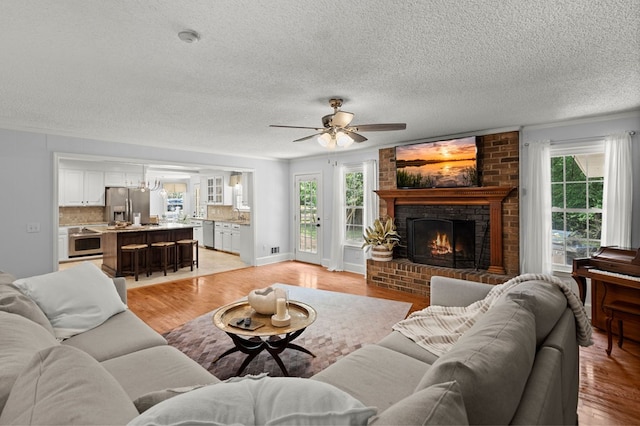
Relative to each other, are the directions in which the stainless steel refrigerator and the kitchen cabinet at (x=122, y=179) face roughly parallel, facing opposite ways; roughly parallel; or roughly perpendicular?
roughly parallel

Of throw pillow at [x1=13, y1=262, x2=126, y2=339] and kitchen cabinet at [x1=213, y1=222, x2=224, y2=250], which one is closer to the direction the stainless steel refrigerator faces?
the throw pillow

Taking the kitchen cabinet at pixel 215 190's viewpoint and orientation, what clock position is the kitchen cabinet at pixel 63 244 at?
the kitchen cabinet at pixel 63 244 is roughly at 1 o'clock from the kitchen cabinet at pixel 215 190.

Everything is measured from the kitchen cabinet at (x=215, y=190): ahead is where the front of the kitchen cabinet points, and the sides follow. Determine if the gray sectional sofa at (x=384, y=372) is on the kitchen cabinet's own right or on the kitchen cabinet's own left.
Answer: on the kitchen cabinet's own left

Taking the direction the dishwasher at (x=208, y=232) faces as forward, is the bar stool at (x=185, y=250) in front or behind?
in front

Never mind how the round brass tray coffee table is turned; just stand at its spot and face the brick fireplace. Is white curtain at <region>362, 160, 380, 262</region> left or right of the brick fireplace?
left

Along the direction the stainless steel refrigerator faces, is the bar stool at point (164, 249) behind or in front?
in front

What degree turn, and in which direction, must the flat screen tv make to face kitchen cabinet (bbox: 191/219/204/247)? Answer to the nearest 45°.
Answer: approximately 45° to its right

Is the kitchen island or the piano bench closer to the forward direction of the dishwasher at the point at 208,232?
the kitchen island

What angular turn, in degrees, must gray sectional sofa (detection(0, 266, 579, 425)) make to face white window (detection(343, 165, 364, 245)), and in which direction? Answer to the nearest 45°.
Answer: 0° — it already faces it

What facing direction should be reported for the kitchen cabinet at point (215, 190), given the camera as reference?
facing the viewer and to the left of the viewer

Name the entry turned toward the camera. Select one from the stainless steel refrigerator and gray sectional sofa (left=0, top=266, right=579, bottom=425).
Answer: the stainless steel refrigerator

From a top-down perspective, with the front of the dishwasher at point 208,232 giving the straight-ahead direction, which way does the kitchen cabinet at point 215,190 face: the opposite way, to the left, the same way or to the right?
the same way

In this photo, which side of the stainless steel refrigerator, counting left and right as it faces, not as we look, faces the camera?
front

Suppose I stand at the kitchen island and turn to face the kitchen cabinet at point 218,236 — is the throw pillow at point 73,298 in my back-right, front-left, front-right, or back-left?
back-right

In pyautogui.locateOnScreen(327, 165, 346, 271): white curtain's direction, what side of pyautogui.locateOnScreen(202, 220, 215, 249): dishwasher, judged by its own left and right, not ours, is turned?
left

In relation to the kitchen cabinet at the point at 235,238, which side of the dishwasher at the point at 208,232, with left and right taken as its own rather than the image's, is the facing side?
left

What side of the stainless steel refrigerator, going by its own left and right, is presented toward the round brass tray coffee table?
front

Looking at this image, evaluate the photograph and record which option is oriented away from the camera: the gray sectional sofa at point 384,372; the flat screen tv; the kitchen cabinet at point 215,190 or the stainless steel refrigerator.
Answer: the gray sectional sofa

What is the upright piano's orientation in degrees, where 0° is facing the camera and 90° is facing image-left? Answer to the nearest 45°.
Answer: approximately 45°

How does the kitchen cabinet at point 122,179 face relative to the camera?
toward the camera
